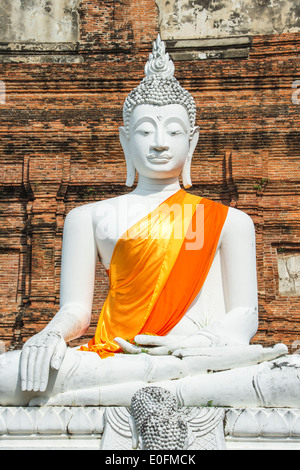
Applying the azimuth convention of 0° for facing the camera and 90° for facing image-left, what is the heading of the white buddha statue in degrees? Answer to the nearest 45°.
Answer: approximately 0°
